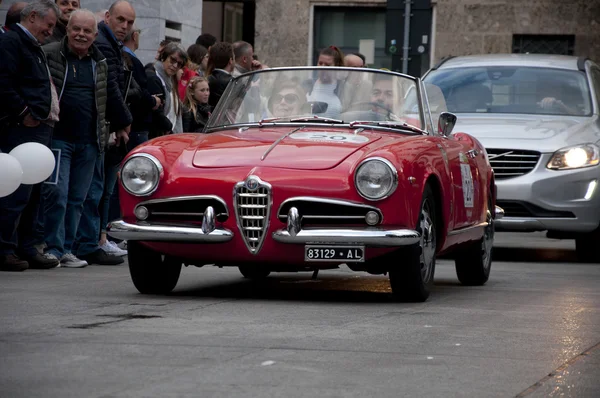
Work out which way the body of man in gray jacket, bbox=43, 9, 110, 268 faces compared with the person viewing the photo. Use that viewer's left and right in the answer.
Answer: facing the viewer

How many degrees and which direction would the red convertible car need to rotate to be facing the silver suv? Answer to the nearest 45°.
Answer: approximately 180°

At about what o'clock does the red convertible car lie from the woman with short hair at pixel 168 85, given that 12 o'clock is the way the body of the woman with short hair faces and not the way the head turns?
The red convertible car is roughly at 1 o'clock from the woman with short hair.

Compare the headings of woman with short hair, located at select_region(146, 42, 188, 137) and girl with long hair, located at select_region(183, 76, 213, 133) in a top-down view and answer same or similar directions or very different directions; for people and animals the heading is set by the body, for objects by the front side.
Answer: same or similar directions

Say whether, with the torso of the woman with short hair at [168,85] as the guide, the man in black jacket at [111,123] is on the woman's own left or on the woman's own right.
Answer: on the woman's own right

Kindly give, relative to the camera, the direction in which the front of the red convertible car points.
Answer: facing the viewer and to the left of the viewer

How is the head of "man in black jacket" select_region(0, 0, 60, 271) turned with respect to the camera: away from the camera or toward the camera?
toward the camera

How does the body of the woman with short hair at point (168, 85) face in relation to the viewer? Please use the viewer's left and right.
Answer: facing the viewer and to the right of the viewer

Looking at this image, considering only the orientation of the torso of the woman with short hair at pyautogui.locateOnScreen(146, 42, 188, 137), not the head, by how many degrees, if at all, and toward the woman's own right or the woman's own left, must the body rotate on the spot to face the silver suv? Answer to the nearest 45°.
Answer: approximately 45° to the woman's own left

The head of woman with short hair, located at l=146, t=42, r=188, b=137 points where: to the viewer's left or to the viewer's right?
to the viewer's right

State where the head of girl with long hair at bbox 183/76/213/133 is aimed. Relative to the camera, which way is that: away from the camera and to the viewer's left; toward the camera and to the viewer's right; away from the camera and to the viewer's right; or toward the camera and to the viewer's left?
toward the camera and to the viewer's right

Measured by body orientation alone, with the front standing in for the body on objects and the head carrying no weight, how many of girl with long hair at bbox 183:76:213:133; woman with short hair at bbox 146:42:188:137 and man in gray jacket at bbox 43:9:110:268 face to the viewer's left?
0

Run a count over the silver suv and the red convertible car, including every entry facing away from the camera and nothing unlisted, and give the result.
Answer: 0

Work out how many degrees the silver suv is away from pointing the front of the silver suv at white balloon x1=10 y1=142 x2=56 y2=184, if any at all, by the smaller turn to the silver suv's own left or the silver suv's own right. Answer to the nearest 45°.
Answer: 0° — it already faces it

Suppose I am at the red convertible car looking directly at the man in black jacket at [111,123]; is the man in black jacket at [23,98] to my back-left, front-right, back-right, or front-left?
front-left
